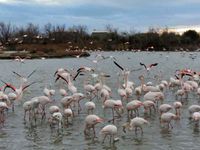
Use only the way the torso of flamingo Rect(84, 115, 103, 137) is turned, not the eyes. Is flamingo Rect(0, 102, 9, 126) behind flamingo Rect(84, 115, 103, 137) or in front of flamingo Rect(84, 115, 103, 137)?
in front

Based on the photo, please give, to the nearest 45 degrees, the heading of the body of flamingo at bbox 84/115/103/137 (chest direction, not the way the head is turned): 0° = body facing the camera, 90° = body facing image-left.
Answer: approximately 90°

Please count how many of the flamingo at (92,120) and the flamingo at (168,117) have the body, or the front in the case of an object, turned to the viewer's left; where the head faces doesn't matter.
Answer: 2

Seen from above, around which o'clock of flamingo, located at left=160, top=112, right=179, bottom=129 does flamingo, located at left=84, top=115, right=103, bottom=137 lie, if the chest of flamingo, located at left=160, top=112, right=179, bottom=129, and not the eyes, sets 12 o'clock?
flamingo, located at left=84, top=115, right=103, bottom=137 is roughly at 11 o'clock from flamingo, located at left=160, top=112, right=179, bottom=129.

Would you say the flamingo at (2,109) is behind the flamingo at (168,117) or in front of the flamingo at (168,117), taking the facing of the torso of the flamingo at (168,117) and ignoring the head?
in front

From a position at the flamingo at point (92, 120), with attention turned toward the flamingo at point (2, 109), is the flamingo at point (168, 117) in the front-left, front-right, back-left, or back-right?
back-right

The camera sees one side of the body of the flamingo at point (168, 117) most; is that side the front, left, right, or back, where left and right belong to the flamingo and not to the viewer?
left
